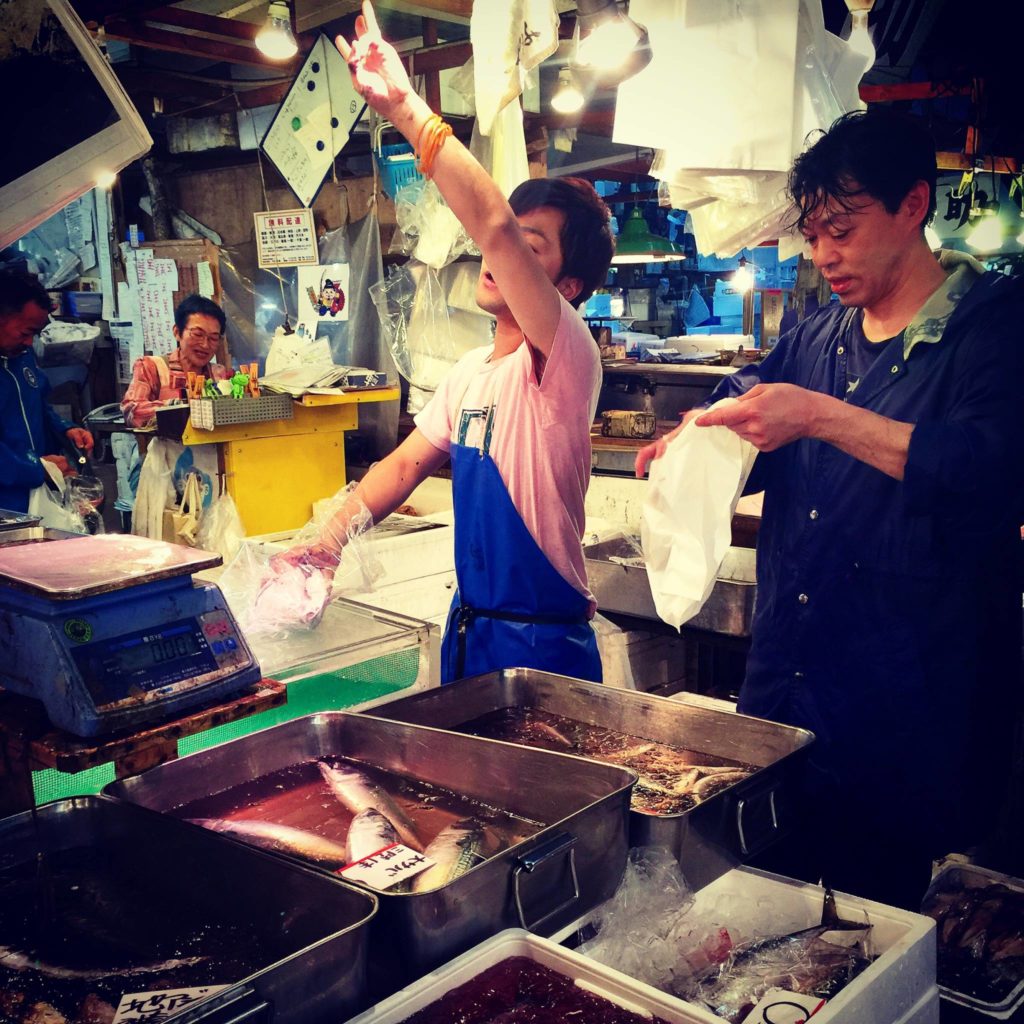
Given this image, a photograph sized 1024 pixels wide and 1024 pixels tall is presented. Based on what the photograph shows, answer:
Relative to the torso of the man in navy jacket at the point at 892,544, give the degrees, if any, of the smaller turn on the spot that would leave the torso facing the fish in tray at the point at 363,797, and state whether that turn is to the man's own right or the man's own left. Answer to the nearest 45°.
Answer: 0° — they already face it

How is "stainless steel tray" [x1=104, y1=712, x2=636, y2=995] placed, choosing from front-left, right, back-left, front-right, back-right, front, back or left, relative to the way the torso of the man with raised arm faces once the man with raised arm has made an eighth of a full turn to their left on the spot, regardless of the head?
front

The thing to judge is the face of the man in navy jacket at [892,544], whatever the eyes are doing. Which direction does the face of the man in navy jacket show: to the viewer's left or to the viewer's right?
to the viewer's left

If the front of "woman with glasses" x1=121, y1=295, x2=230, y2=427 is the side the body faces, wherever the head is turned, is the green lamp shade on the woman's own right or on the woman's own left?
on the woman's own left

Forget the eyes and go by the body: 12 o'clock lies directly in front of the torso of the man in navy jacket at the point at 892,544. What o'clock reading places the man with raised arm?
The man with raised arm is roughly at 2 o'clock from the man in navy jacket.

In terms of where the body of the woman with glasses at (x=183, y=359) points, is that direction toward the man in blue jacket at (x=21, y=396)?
no

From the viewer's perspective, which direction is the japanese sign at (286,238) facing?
toward the camera

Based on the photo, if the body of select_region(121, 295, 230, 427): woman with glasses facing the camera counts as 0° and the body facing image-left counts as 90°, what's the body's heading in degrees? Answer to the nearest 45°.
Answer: approximately 315°

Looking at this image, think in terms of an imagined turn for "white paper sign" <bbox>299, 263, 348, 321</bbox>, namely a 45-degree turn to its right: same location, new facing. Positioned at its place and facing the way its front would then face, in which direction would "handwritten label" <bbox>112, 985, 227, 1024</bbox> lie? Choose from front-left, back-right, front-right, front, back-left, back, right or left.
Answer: front-left

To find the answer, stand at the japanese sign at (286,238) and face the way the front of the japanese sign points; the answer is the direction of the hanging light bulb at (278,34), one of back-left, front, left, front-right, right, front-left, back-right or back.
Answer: front

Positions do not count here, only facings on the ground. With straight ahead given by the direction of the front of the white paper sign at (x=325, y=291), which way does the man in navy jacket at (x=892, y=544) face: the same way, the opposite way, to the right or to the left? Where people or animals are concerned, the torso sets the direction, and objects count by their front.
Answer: to the right

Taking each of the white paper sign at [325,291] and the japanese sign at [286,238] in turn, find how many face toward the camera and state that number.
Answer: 2

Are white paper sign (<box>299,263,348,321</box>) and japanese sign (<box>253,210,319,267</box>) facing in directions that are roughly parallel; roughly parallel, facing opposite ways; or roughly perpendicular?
roughly parallel

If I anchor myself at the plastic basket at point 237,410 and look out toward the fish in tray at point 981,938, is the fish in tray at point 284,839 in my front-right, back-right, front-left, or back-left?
front-right

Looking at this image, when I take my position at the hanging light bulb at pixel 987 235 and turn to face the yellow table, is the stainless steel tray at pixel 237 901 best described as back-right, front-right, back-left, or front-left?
front-left

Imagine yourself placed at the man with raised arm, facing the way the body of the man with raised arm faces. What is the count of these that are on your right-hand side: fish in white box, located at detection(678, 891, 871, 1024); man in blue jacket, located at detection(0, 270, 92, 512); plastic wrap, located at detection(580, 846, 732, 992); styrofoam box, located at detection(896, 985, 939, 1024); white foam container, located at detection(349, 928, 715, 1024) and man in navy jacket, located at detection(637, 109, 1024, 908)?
1
